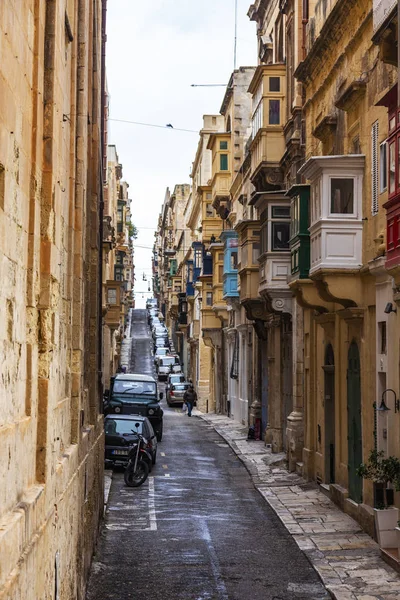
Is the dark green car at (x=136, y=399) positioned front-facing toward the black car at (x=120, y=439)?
yes

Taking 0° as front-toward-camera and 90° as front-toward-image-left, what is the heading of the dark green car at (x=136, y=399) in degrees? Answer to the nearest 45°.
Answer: approximately 0°
